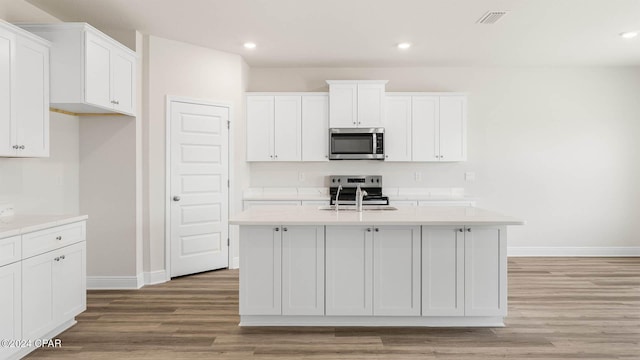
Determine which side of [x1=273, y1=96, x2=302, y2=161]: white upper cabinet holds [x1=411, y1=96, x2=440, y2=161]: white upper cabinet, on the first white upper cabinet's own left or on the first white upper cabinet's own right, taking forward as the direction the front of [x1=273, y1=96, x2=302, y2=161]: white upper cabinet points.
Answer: on the first white upper cabinet's own left

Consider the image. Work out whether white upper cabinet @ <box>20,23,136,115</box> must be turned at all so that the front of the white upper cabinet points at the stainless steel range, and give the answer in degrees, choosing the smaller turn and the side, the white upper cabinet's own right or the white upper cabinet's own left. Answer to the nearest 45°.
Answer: approximately 45° to the white upper cabinet's own left

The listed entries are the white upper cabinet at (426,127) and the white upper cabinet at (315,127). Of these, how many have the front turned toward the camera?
2

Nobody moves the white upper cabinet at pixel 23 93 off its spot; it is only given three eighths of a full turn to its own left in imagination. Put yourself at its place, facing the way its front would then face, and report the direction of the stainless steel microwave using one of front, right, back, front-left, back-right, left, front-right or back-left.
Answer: right

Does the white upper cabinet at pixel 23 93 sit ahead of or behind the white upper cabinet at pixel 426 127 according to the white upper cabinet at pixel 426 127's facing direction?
ahead

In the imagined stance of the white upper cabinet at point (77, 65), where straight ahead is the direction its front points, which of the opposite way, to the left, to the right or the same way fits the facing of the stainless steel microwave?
to the right

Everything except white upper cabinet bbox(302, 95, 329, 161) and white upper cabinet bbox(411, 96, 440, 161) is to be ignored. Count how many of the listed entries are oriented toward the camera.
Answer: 2

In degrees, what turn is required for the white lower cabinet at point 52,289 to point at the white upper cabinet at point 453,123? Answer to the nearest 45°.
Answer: approximately 45° to its left

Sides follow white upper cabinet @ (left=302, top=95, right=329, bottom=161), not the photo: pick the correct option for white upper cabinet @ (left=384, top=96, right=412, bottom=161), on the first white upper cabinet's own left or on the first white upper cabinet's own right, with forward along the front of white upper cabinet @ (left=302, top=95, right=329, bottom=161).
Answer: on the first white upper cabinet's own left

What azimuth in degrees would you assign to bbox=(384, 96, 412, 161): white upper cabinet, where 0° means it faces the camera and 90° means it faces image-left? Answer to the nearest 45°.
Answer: approximately 0°

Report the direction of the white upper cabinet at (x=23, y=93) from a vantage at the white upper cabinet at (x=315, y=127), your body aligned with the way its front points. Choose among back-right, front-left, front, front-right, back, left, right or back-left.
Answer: front-right

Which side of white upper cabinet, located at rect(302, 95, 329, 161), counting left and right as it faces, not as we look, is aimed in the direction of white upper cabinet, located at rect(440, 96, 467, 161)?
left

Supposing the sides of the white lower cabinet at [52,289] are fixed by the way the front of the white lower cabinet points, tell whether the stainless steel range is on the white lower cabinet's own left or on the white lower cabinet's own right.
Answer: on the white lower cabinet's own left
